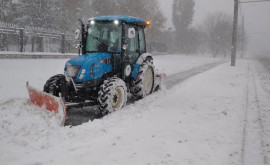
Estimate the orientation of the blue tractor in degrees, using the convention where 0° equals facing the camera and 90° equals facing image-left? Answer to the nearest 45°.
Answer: approximately 45°

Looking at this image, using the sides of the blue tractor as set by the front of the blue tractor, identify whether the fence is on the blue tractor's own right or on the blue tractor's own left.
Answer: on the blue tractor's own right
